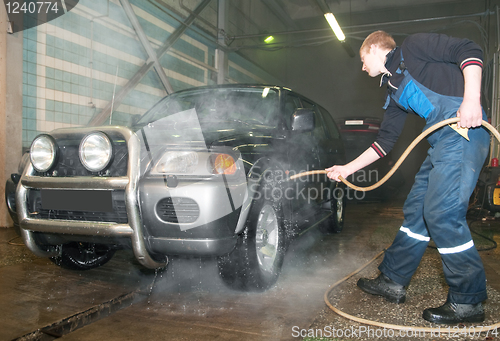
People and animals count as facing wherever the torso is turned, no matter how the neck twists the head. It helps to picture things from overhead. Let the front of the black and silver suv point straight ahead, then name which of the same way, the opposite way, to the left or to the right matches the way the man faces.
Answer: to the right

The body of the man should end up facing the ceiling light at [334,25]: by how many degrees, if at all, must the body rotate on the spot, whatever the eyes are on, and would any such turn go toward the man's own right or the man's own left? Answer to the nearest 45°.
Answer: approximately 90° to the man's own right

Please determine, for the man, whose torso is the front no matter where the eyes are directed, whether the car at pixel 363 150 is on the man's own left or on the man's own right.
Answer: on the man's own right

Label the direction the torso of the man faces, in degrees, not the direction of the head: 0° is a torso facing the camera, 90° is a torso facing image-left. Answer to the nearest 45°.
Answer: approximately 90°

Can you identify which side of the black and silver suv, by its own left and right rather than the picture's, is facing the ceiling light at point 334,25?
back

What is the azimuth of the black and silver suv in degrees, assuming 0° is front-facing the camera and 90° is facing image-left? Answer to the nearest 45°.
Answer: approximately 45°

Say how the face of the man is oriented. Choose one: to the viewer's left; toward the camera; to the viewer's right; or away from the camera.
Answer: to the viewer's left

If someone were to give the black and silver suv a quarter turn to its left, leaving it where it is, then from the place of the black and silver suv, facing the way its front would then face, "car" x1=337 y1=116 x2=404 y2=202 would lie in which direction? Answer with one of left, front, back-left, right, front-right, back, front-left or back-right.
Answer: left

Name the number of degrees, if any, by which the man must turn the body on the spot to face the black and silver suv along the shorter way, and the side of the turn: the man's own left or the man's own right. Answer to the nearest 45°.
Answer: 0° — they already face it
